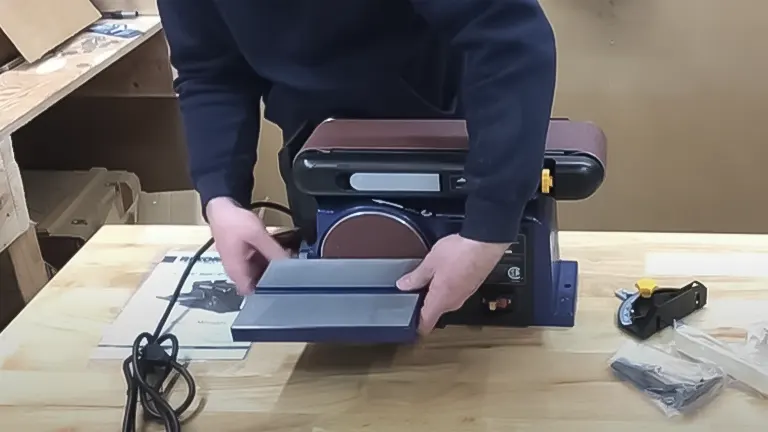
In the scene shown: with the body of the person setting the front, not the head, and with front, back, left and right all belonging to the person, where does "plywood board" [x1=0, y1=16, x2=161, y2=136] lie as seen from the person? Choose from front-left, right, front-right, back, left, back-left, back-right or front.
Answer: back-right

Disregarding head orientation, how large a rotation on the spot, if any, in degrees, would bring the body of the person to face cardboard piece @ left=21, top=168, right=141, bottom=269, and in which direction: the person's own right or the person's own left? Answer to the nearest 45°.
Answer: approximately 135° to the person's own right

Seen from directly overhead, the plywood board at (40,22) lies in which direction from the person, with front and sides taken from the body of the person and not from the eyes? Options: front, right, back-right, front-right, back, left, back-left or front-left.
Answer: back-right

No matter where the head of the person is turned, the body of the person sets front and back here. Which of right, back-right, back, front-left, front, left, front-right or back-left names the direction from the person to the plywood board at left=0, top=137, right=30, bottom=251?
back-right

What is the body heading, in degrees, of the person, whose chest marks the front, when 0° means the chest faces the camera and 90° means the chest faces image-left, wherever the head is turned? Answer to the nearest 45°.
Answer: approximately 0°
